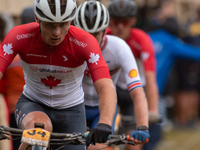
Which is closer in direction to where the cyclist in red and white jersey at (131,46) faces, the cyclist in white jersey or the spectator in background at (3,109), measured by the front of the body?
the cyclist in white jersey

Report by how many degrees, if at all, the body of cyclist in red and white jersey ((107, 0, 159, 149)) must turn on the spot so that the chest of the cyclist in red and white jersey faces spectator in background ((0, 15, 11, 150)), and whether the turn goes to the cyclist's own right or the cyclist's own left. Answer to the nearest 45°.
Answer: approximately 90° to the cyclist's own right

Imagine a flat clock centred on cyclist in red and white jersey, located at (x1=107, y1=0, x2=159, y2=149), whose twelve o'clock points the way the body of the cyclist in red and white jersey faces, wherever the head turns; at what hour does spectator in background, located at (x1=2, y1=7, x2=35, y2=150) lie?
The spectator in background is roughly at 2 o'clock from the cyclist in red and white jersey.

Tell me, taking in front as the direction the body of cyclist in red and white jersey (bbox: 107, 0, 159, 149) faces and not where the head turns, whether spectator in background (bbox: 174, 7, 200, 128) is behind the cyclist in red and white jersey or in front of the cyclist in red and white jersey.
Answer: behind

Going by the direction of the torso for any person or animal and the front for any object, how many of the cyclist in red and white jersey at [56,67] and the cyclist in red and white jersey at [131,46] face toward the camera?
2
